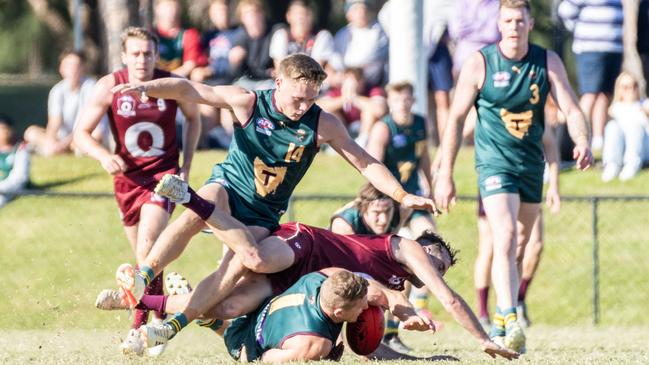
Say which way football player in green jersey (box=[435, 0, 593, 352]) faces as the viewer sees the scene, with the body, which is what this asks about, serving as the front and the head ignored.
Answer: toward the camera

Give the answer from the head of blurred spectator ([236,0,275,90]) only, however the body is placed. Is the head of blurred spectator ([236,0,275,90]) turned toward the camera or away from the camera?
toward the camera

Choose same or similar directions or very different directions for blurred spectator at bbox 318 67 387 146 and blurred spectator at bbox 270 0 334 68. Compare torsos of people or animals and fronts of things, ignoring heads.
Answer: same or similar directions

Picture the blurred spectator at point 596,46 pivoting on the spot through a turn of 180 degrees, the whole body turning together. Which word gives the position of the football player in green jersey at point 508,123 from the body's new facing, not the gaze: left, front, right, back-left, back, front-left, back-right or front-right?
back

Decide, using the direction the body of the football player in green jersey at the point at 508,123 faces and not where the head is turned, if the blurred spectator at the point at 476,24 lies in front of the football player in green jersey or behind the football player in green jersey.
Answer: behind

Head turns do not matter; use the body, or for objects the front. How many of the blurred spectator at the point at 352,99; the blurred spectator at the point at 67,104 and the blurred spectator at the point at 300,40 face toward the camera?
3

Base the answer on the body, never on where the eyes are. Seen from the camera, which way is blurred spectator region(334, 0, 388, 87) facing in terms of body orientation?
toward the camera

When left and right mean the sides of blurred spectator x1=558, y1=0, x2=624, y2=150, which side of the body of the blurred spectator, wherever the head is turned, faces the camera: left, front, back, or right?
front

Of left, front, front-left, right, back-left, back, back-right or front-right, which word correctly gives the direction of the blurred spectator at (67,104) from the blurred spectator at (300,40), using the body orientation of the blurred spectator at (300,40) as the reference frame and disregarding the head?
right

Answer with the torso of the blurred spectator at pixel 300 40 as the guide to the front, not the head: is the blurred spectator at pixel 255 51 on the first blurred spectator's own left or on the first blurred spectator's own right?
on the first blurred spectator's own right

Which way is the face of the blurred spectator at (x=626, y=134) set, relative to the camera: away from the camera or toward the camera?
toward the camera

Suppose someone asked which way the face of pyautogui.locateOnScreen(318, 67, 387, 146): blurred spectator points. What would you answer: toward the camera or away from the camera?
toward the camera

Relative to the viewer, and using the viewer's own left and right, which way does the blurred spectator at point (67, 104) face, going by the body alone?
facing the viewer

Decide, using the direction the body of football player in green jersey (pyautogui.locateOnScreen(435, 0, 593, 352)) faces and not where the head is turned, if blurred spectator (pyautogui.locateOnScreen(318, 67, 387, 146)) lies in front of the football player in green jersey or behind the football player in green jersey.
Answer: behind

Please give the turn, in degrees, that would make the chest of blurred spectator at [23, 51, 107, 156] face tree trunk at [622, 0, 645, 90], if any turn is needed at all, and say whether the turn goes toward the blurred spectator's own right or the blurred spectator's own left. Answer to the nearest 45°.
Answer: approximately 90° to the blurred spectator's own left
